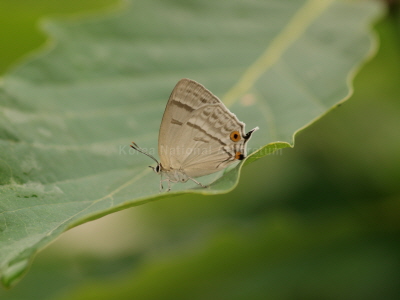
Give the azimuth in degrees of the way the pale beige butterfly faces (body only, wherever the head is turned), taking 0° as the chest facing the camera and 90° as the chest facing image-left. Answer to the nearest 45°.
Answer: approximately 90°
